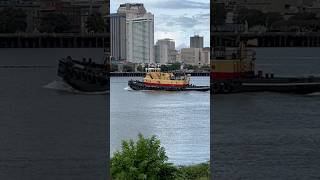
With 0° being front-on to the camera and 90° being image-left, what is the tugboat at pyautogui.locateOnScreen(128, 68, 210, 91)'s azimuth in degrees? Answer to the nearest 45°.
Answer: approximately 90°
